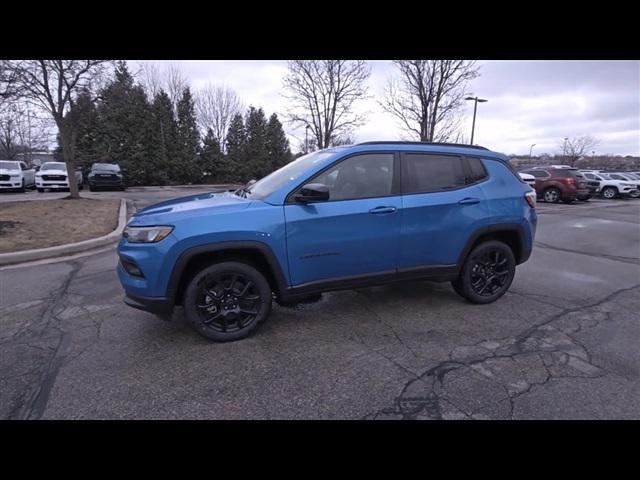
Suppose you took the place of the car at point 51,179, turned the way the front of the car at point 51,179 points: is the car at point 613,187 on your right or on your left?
on your left

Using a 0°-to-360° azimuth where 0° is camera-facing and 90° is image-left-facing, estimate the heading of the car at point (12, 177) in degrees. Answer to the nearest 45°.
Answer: approximately 45°

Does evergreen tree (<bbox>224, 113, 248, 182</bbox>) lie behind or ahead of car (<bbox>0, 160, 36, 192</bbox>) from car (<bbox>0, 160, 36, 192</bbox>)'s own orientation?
behind

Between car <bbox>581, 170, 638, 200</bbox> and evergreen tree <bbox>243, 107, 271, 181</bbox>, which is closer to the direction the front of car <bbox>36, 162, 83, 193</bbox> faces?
the car

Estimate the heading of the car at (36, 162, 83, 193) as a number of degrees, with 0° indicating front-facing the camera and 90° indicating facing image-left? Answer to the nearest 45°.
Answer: approximately 0°

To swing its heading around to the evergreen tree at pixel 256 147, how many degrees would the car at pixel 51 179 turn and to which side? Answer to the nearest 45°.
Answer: approximately 135° to its left
